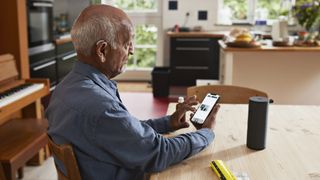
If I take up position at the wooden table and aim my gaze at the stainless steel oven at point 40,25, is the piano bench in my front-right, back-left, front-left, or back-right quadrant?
front-left

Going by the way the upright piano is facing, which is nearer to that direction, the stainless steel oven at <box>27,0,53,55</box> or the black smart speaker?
the black smart speaker

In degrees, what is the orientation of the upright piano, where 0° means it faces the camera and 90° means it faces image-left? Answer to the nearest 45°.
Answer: approximately 315°

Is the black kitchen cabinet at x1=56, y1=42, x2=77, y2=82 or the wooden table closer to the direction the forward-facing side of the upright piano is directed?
the wooden table

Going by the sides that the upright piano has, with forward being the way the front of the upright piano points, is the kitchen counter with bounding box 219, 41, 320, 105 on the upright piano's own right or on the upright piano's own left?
on the upright piano's own left

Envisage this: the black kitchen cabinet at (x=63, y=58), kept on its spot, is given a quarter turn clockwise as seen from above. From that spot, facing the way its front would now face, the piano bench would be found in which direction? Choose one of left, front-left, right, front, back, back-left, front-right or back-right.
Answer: front-left

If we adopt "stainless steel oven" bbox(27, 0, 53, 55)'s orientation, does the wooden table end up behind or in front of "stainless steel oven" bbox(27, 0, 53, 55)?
in front

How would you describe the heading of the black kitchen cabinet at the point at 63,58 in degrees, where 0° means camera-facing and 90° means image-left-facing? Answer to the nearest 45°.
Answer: approximately 315°

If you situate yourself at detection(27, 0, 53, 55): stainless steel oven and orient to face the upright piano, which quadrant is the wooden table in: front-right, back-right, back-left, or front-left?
front-left

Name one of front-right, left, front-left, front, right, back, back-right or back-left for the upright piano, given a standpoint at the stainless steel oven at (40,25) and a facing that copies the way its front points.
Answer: front-right

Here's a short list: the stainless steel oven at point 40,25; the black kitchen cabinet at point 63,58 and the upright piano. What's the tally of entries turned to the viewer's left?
0

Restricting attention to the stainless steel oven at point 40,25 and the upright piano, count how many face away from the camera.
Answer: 0

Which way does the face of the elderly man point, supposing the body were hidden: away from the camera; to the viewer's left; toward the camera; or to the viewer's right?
to the viewer's right

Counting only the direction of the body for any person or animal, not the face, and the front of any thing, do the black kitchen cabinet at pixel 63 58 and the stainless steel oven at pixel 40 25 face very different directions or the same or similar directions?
same or similar directions
